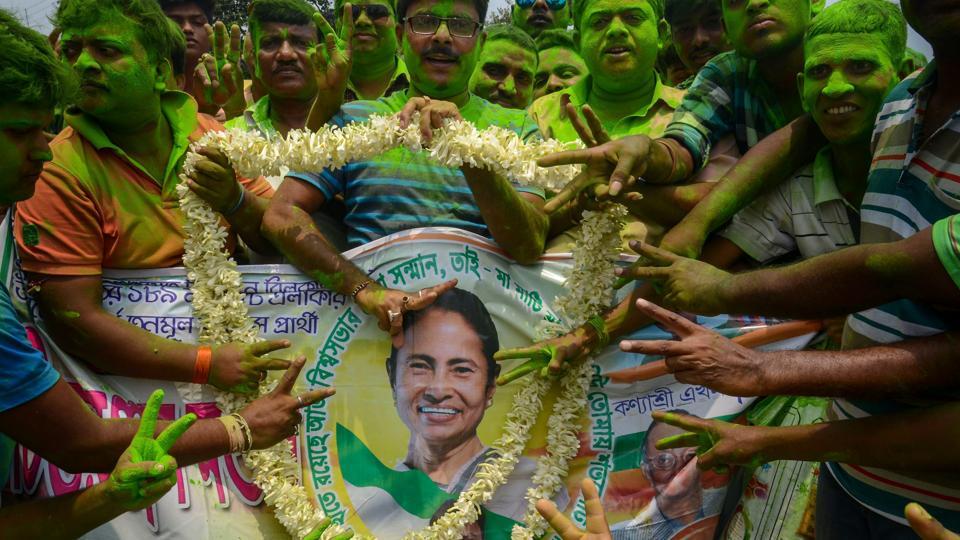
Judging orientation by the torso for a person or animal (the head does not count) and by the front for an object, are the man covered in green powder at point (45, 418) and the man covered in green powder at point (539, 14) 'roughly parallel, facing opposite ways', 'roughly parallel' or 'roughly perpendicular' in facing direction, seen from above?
roughly perpendicular

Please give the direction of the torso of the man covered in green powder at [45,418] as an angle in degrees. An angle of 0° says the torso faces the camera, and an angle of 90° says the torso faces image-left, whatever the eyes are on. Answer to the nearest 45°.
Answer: approximately 270°

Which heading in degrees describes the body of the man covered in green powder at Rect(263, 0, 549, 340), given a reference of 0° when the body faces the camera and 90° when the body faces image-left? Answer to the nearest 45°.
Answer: approximately 0°

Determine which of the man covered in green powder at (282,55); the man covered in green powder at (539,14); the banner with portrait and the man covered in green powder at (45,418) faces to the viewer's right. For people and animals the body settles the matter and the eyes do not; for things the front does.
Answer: the man covered in green powder at (45,418)

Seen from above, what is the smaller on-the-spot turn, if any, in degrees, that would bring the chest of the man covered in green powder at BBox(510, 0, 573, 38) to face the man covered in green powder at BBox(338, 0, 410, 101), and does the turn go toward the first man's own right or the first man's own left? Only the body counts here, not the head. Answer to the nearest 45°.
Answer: approximately 45° to the first man's own right
